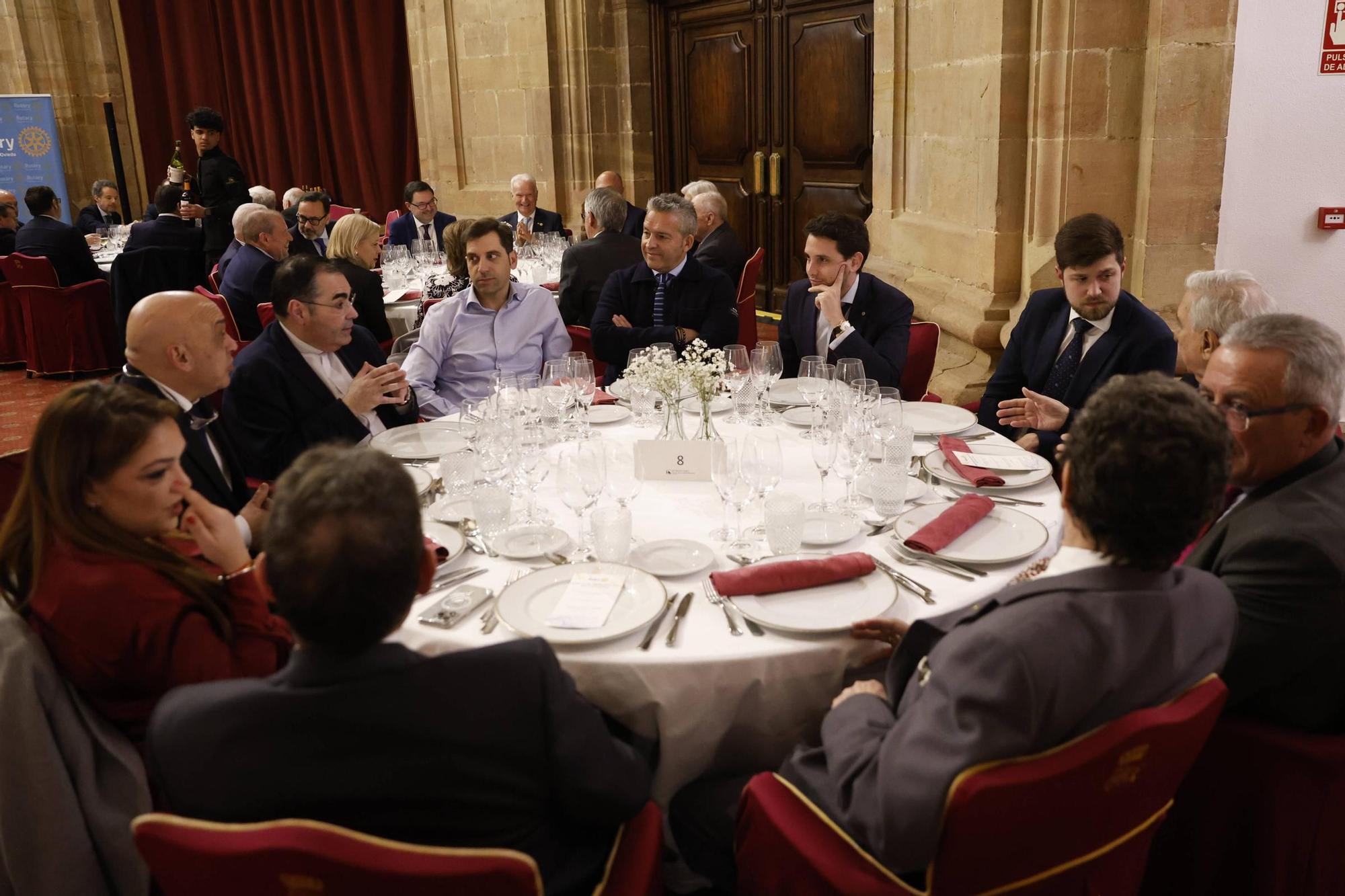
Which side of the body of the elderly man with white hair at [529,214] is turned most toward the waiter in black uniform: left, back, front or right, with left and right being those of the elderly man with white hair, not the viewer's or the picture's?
right

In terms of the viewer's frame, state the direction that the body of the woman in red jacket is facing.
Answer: to the viewer's right

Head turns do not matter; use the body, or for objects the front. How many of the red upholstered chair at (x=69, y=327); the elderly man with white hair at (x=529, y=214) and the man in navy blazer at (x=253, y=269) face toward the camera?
1

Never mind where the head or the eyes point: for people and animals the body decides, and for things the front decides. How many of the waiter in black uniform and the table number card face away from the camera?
0

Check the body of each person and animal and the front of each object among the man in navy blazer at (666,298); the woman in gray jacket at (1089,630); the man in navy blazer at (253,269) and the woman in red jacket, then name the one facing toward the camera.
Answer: the man in navy blazer at (666,298)

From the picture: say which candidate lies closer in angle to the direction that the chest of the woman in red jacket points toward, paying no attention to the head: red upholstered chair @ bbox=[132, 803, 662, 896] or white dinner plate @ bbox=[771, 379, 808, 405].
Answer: the white dinner plate

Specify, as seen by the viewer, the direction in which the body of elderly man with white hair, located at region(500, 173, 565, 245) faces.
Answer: toward the camera

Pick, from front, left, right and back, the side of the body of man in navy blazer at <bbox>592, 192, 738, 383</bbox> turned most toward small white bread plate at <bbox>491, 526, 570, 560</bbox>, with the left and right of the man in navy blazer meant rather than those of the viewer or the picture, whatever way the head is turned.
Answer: front

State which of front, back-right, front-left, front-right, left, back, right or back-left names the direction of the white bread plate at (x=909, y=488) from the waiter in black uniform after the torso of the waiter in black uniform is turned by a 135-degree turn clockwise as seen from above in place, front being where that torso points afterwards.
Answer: back

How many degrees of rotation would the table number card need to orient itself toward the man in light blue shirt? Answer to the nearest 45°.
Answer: approximately 135° to its right

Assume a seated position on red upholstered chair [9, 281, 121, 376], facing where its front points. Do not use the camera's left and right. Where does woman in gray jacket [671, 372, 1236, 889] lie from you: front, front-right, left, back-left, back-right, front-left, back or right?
back

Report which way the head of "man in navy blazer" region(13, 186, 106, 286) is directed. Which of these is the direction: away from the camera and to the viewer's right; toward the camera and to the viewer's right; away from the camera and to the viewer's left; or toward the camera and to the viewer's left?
away from the camera and to the viewer's right

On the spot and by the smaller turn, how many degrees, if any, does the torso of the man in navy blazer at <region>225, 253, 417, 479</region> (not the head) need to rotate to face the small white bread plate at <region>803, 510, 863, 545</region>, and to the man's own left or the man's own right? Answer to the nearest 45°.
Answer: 0° — they already face it

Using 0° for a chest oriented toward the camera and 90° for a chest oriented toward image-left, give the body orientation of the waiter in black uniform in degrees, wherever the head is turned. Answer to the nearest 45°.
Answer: approximately 45°

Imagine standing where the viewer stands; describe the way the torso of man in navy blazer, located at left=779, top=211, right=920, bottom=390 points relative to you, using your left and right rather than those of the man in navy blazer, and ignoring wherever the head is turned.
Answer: facing the viewer and to the left of the viewer

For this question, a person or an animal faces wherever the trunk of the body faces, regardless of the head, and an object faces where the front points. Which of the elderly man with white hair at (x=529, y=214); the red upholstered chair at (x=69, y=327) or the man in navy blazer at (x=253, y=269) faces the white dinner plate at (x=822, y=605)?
the elderly man with white hair

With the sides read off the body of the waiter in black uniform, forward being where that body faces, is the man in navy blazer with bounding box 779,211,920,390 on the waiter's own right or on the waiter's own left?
on the waiter's own left

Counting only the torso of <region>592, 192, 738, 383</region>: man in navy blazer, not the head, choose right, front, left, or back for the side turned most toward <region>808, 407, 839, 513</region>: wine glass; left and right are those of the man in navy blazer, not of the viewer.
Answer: front

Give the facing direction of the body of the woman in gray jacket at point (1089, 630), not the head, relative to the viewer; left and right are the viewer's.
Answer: facing away from the viewer and to the left of the viewer
